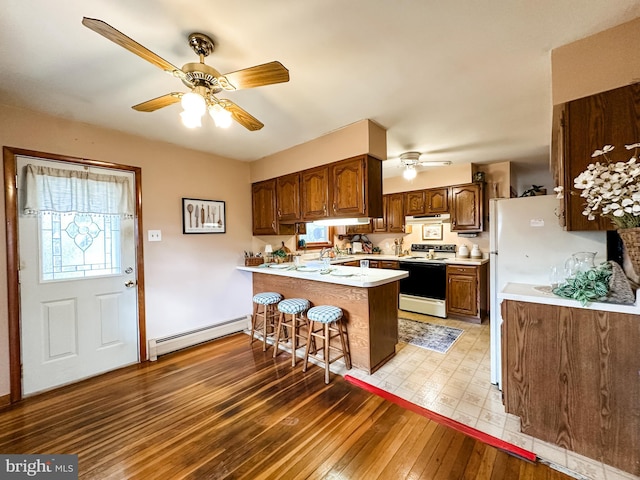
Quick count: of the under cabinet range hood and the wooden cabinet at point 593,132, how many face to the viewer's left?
1

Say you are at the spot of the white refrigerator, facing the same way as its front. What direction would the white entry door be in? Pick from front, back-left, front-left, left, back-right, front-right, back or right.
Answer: front-left

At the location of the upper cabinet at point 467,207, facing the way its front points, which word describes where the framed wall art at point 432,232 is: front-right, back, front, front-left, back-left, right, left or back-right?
back-right

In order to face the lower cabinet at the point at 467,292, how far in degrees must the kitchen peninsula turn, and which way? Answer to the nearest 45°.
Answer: approximately 180°

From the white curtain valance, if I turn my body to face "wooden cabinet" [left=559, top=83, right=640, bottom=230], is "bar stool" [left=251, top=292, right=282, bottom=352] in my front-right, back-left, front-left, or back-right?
front-left

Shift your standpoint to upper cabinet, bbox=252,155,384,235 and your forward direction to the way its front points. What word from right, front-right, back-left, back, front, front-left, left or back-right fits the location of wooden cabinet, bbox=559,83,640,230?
left

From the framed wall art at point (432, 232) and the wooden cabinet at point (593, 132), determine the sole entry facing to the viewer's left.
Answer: the wooden cabinet

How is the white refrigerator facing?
to the viewer's left

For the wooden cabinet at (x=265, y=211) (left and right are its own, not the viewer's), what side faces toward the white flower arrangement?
left

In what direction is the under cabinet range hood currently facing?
toward the camera

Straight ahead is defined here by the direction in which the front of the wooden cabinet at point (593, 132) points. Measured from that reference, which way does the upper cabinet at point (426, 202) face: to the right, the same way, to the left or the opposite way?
to the left

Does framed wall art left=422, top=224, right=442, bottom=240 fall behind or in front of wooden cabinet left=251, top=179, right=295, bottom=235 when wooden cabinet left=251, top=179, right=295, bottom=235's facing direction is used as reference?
behind

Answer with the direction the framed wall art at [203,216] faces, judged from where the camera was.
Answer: facing the viewer and to the right of the viewer

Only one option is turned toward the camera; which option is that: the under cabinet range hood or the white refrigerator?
the under cabinet range hood

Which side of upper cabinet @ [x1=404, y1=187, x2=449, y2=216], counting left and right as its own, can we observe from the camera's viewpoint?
front
